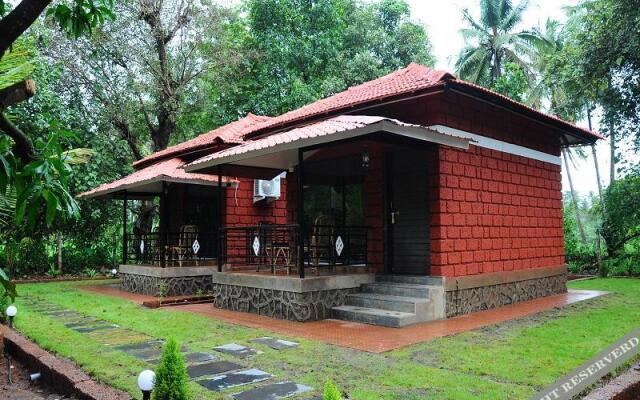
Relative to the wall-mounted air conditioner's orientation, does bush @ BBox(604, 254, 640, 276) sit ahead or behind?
behind

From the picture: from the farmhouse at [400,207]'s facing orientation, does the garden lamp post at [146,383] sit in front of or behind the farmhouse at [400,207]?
in front

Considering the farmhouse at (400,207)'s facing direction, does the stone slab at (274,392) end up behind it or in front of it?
in front

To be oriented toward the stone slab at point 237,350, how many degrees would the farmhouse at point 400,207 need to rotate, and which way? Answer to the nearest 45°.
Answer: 0° — it already faces it

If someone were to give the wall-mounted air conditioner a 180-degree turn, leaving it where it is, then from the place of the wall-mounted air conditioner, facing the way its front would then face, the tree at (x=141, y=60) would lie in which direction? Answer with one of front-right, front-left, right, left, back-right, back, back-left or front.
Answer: left

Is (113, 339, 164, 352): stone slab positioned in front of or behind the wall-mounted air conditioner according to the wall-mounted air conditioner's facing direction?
in front

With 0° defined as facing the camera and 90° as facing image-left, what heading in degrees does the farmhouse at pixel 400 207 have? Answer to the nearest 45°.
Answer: approximately 45°

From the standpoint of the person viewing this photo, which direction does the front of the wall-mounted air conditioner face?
facing the viewer and to the left of the viewer

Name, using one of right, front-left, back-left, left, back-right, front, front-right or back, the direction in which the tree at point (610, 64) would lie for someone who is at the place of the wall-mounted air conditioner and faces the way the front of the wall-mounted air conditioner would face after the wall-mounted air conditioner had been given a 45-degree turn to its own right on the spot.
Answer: back

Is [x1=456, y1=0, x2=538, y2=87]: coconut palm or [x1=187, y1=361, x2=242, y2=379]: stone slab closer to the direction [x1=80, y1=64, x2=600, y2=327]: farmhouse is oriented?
the stone slab

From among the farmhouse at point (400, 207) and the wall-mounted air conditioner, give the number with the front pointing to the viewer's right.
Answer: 0

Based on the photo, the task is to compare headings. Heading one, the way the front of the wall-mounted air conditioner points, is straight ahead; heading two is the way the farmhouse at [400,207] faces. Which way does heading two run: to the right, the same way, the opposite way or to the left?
the same way

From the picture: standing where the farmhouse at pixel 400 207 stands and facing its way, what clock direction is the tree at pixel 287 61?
The tree is roughly at 4 o'clock from the farmhouse.

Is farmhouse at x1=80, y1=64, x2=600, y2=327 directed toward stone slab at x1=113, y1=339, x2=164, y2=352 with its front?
yes
